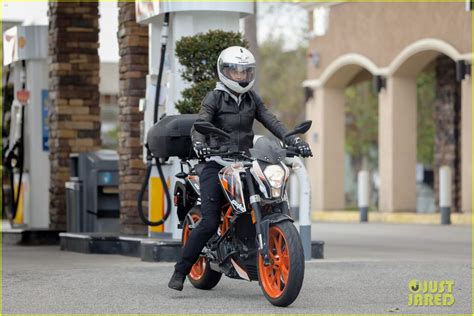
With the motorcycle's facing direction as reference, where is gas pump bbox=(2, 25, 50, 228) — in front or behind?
behind

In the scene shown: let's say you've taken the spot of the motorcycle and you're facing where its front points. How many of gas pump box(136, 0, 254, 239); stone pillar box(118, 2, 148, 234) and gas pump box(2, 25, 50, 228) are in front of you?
0

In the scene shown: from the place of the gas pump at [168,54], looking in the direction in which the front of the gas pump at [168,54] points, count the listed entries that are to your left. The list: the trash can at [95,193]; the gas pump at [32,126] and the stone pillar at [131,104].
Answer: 0

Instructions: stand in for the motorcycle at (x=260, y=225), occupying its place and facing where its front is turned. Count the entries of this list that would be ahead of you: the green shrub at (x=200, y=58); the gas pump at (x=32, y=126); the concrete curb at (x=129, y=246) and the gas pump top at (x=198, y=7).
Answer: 0

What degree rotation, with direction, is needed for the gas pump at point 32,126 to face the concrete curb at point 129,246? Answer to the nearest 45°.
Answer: approximately 45° to its left

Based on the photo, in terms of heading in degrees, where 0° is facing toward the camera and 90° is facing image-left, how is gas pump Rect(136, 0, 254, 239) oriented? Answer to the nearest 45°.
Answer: approximately 45°

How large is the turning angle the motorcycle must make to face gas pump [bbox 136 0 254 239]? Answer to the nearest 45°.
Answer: approximately 135° to its left

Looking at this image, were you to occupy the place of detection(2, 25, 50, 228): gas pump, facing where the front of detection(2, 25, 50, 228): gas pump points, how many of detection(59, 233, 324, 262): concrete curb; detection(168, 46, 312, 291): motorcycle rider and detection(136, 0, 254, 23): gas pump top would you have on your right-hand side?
0

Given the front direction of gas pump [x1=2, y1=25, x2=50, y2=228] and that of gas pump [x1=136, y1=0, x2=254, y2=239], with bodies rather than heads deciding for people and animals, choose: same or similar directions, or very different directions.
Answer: same or similar directions

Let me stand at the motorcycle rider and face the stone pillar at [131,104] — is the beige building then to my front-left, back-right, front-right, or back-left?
front-right

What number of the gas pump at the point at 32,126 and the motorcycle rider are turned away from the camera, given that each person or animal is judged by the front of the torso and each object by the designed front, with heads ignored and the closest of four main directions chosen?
0

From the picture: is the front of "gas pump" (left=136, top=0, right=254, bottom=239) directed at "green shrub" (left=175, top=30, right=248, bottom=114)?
no

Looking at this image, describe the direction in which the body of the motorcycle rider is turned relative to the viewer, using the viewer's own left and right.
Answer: facing the viewer and to the right of the viewer

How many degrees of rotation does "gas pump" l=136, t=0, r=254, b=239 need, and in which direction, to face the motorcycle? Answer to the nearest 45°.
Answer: approximately 45° to its left

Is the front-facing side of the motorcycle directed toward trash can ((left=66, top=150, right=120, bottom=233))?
no

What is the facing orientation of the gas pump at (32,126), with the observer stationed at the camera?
facing the viewer and to the left of the viewer
